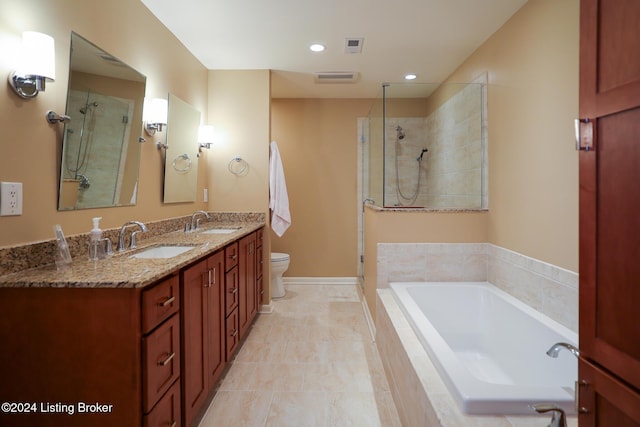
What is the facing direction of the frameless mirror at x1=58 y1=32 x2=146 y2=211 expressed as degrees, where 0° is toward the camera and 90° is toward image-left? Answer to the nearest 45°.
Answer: approximately 315°

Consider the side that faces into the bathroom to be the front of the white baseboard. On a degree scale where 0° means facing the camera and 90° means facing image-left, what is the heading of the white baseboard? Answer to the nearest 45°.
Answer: approximately 0°

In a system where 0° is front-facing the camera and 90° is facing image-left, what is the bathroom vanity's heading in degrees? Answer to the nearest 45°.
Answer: approximately 315°

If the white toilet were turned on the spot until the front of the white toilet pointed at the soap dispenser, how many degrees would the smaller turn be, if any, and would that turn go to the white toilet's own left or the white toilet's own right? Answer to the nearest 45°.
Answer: approximately 90° to the white toilet's own right

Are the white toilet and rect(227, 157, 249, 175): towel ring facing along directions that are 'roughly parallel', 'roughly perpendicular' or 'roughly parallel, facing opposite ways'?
roughly perpendicular

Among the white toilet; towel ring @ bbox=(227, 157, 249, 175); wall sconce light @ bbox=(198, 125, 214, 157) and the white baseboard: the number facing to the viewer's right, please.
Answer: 2
